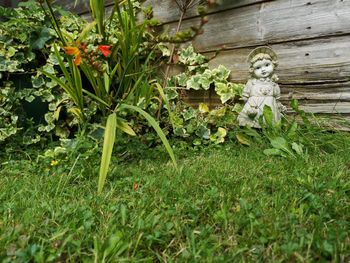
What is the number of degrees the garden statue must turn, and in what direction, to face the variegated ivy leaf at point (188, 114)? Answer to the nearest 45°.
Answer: approximately 90° to its right

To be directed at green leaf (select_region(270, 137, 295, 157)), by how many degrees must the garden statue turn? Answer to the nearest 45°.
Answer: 0° — it already faces it

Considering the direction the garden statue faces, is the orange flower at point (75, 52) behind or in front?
in front

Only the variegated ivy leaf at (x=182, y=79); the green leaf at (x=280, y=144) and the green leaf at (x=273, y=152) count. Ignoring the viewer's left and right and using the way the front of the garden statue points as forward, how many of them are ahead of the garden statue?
2

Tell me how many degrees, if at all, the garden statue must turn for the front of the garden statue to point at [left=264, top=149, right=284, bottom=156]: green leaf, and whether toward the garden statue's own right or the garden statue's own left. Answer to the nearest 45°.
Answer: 0° — it already faces it

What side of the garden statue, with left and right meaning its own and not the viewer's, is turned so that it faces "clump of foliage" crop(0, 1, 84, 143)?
right

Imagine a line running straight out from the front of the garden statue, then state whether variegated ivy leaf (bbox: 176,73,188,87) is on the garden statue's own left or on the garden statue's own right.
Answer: on the garden statue's own right

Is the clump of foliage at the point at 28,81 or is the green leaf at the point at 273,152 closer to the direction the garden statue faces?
the green leaf

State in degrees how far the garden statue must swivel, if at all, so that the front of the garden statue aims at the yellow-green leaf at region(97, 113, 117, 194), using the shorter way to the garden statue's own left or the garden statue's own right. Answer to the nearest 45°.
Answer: approximately 45° to the garden statue's own right

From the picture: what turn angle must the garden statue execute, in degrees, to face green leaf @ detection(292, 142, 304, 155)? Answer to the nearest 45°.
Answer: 0° — it already faces it

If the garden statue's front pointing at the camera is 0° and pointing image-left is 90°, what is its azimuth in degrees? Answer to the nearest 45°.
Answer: approximately 0°
